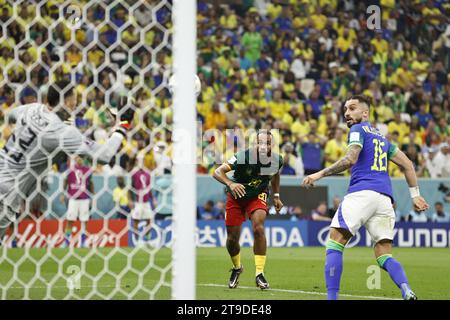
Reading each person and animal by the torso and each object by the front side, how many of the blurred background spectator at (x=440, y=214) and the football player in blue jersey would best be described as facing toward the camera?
1

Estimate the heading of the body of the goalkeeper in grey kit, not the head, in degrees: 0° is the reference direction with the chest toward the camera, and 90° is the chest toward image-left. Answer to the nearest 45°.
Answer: approximately 225°

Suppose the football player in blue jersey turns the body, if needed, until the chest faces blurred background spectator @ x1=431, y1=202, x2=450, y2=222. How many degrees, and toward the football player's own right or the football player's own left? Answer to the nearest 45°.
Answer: approximately 45° to the football player's own right

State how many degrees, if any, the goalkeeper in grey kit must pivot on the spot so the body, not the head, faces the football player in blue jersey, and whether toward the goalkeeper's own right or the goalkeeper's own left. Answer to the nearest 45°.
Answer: approximately 45° to the goalkeeper's own right

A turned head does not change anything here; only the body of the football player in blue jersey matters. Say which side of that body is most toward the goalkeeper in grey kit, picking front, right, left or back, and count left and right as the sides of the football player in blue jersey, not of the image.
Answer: left

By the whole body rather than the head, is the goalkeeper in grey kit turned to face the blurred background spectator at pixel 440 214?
yes

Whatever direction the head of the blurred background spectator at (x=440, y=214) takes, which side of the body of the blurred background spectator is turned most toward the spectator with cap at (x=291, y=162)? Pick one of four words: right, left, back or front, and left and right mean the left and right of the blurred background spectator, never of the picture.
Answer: right

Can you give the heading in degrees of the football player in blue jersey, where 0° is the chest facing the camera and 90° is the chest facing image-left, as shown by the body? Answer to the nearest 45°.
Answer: approximately 135°

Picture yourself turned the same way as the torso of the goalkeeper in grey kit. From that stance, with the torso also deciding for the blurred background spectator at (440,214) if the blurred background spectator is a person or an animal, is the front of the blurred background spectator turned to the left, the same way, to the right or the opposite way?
the opposite way
